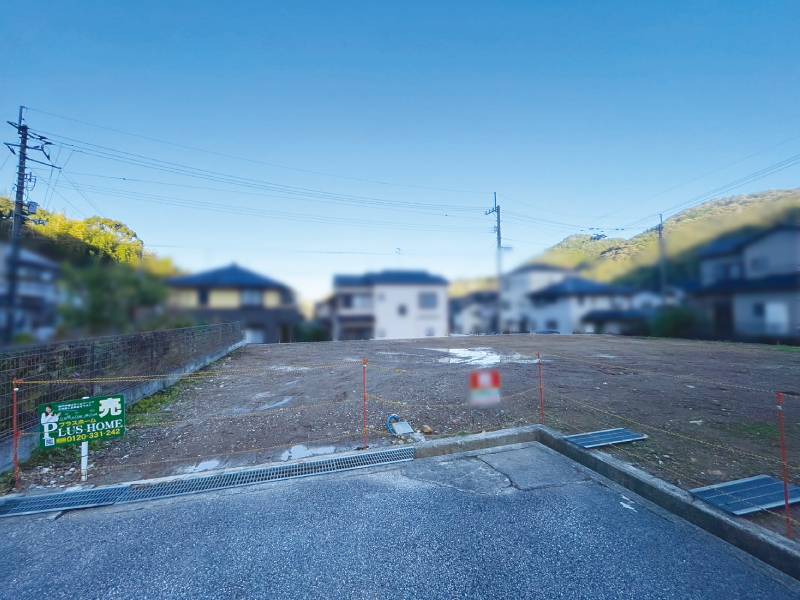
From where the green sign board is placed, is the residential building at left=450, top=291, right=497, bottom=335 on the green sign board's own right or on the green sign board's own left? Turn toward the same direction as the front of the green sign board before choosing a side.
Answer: on the green sign board's own left

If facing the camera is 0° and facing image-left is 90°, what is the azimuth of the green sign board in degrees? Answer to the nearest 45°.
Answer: approximately 0°

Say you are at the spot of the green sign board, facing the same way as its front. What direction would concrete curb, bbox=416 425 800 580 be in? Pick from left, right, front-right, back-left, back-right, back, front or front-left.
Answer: front-left

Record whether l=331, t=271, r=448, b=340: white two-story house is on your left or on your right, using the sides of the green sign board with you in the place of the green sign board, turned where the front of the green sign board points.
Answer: on your left

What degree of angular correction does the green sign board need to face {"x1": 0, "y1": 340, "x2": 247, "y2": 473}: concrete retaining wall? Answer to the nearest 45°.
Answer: approximately 180°
